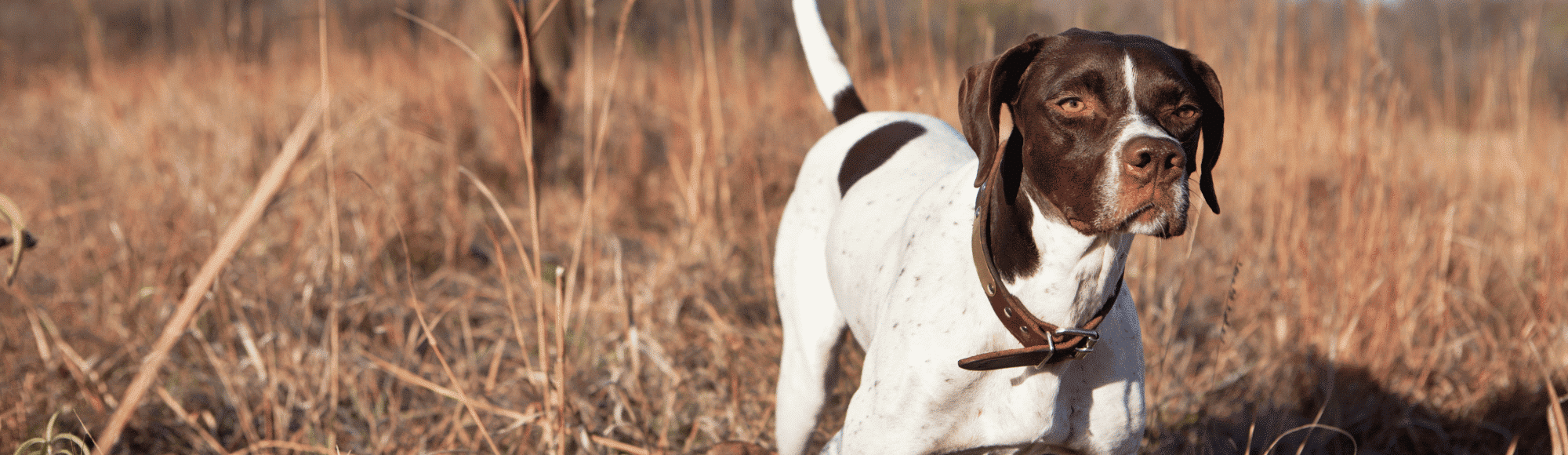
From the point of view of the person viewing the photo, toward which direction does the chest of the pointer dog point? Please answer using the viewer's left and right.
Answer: facing the viewer and to the right of the viewer
